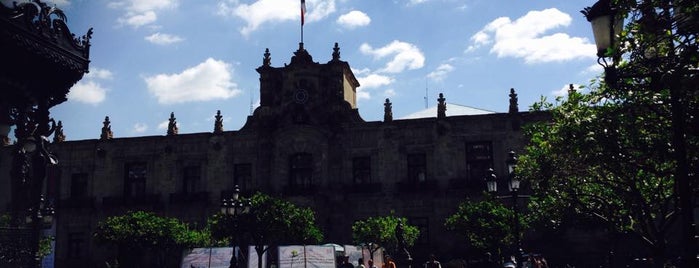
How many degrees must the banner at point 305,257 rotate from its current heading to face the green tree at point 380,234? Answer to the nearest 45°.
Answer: approximately 135° to its left

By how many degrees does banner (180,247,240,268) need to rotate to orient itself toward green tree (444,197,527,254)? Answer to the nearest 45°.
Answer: approximately 90° to its left

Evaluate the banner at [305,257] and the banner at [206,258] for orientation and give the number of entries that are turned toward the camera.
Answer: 2

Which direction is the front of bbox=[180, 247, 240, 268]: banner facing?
toward the camera

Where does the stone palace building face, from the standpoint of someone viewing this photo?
facing the viewer

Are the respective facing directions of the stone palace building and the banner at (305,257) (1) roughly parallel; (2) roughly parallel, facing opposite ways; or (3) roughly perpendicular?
roughly parallel

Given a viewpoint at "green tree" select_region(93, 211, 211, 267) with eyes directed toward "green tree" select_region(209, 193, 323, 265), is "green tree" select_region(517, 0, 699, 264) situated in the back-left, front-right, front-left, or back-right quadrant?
front-right

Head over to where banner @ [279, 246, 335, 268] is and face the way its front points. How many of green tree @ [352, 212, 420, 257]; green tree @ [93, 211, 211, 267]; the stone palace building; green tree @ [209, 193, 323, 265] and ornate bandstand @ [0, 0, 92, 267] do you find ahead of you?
1

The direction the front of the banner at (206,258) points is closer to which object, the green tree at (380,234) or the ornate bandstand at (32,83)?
the ornate bandstand

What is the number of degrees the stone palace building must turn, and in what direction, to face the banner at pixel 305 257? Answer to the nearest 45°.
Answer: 0° — it already faces it

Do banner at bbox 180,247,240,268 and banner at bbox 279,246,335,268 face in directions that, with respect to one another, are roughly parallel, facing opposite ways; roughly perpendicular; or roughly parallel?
roughly parallel

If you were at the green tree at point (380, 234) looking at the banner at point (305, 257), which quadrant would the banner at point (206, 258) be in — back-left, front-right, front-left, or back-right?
front-right

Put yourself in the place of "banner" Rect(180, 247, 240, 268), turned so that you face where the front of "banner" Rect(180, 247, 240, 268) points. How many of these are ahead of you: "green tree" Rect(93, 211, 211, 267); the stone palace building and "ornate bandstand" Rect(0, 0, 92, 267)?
1

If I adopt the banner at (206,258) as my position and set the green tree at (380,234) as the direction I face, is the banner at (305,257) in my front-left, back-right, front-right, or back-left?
front-right

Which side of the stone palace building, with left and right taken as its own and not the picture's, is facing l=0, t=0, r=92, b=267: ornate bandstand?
front
